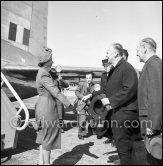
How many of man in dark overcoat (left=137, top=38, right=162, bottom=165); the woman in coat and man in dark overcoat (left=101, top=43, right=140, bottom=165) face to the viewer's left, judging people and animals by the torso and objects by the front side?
2

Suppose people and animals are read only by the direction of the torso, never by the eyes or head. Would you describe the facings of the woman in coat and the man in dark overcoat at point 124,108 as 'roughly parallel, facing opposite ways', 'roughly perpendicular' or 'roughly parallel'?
roughly parallel, facing opposite ways

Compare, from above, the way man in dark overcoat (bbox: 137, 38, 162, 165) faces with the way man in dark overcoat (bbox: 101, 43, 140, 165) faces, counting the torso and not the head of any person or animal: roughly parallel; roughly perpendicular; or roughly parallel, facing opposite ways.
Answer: roughly parallel

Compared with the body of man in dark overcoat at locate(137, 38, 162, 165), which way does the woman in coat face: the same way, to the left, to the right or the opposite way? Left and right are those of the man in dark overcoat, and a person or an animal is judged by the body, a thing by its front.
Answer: the opposite way

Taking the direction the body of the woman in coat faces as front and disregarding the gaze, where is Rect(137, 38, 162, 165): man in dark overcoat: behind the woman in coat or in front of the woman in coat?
in front

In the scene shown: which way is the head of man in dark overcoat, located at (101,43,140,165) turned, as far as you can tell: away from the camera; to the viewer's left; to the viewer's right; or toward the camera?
to the viewer's left

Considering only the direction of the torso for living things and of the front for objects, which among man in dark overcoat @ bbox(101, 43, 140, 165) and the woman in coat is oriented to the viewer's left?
the man in dark overcoat

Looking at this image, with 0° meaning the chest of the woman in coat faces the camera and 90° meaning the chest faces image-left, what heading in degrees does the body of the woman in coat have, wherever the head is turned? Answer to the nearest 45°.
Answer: approximately 270°

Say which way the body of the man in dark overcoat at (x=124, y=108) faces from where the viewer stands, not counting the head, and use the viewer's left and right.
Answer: facing to the left of the viewer

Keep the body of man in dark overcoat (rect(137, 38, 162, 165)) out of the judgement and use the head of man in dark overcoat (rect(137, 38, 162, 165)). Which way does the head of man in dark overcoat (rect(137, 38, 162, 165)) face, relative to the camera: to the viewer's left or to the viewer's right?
to the viewer's left

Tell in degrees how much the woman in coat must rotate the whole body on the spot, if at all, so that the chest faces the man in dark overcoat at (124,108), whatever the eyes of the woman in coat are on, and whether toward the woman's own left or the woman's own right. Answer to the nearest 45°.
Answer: approximately 45° to the woman's own right

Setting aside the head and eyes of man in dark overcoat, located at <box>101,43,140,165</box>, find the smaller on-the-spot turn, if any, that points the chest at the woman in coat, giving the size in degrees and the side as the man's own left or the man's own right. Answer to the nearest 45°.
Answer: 0° — they already face them

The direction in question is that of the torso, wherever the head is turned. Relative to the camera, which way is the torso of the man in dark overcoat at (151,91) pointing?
to the viewer's left
